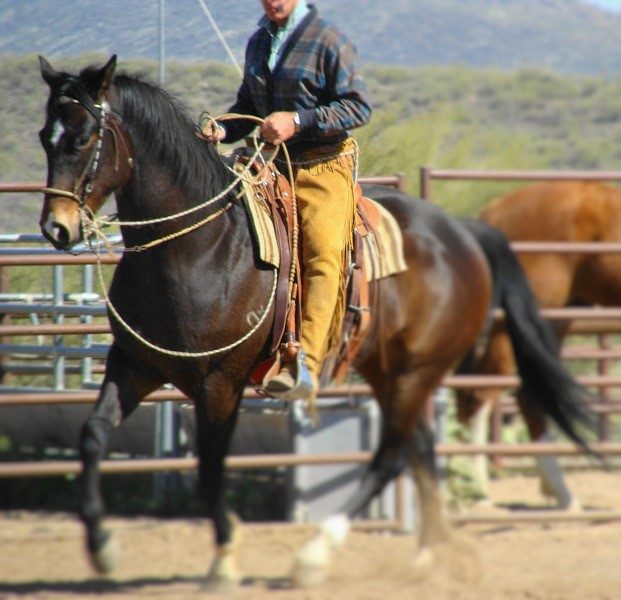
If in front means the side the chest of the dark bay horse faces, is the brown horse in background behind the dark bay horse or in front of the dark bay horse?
behind

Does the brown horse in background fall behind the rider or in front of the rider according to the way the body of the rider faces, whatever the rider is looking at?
behind
